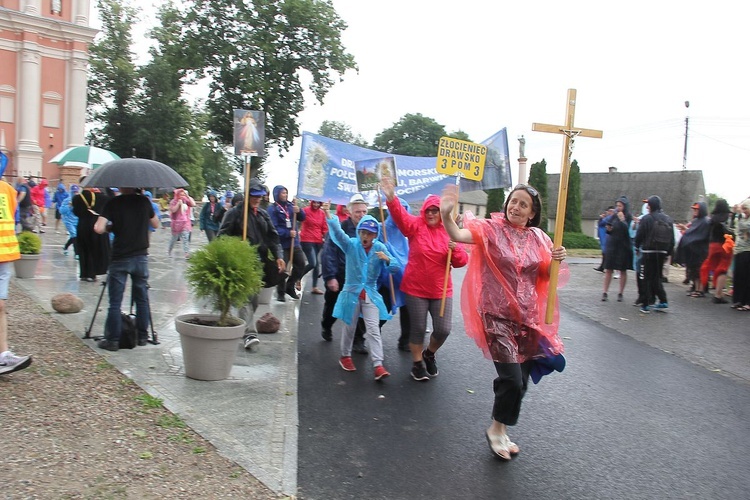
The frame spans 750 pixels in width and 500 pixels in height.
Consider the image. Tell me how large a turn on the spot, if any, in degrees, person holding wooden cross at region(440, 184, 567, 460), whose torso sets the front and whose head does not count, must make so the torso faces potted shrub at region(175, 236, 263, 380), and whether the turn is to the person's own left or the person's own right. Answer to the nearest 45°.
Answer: approximately 90° to the person's own right

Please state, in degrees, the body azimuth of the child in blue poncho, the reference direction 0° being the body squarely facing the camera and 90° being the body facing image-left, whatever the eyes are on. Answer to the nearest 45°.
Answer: approximately 0°

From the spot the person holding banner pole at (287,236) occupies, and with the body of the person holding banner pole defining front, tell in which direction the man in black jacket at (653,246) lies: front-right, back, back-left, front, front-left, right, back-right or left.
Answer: front-left

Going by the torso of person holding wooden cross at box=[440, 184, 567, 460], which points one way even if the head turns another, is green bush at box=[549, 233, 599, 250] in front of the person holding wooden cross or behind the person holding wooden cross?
behind

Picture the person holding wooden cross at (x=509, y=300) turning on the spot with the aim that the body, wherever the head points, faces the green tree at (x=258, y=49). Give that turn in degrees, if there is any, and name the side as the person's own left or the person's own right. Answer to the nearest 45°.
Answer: approximately 135° to the person's own right

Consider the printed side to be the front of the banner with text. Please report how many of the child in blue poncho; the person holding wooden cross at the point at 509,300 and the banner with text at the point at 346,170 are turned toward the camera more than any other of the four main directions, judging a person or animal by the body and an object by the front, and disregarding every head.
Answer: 3

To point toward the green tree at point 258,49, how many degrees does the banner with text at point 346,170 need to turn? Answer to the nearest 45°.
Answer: approximately 180°

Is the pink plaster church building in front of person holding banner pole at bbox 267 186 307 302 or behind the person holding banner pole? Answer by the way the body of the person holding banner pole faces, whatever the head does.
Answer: behind

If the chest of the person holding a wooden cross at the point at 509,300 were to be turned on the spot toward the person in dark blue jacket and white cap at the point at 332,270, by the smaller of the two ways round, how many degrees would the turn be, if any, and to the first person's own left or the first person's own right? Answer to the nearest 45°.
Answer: approximately 135° to the first person's own right

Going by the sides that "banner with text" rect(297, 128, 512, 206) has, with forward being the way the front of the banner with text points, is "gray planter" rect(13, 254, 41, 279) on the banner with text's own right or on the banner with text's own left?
on the banner with text's own right
